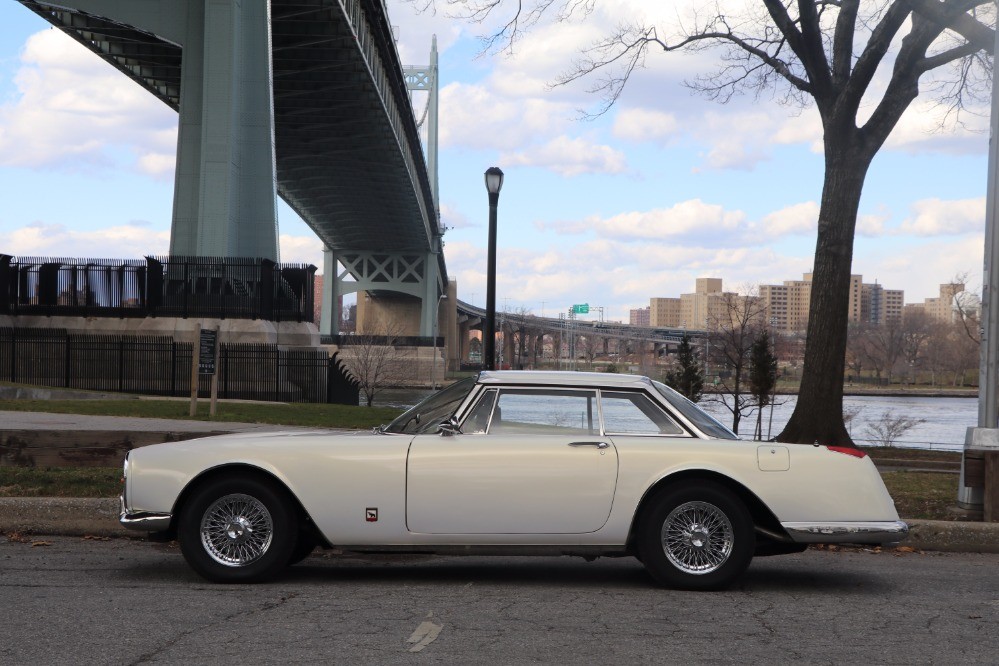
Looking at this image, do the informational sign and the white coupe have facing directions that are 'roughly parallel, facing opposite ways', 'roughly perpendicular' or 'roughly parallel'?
roughly perpendicular

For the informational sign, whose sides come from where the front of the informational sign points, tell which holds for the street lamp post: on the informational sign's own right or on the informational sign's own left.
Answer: on the informational sign's own left

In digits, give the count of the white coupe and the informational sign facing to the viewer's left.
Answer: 1

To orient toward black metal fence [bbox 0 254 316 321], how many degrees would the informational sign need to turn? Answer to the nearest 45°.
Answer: approximately 180°

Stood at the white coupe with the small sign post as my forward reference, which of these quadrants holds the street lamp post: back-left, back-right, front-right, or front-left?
front-right

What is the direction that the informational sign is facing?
toward the camera

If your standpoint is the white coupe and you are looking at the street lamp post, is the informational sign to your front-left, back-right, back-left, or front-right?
front-left

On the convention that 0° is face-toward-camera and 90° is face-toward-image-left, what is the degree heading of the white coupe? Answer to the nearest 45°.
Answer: approximately 90°

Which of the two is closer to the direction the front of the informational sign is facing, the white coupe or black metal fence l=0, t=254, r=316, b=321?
the white coupe

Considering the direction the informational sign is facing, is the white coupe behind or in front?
in front

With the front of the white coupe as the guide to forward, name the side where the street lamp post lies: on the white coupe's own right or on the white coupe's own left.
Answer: on the white coupe's own right
